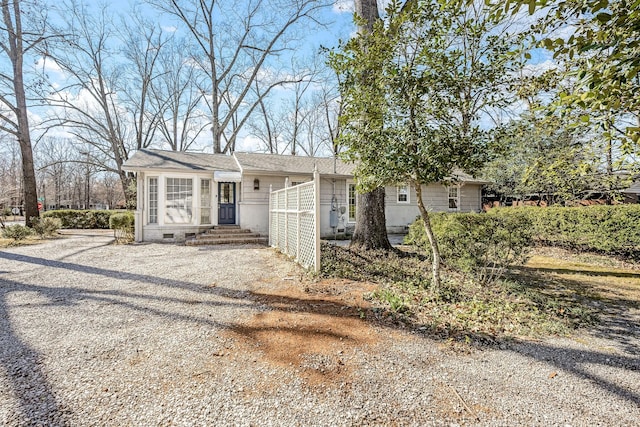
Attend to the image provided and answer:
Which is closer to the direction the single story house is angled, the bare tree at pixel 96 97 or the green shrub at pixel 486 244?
the green shrub

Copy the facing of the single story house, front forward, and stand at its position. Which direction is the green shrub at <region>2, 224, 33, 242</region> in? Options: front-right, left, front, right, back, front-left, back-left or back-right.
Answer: right

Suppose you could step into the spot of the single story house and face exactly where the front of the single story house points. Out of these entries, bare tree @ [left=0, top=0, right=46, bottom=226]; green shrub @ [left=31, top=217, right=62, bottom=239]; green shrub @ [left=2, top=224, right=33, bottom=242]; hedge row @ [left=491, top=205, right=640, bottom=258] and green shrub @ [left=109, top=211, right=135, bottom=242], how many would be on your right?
4

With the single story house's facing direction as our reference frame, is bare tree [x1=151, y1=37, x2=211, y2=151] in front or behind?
behind

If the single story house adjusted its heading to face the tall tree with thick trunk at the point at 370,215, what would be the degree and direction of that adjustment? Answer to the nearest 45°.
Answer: approximately 45° to its left

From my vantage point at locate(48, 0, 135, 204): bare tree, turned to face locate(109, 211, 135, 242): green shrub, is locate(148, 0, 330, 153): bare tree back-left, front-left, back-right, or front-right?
front-left

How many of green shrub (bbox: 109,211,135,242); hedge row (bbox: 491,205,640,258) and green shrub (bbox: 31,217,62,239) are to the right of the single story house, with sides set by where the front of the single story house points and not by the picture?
2

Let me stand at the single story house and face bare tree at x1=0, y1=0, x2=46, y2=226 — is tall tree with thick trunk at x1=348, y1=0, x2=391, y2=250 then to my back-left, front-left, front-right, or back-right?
back-left

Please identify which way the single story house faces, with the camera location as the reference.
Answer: facing the viewer

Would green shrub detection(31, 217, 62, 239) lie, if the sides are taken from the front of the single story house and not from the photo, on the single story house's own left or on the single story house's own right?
on the single story house's own right

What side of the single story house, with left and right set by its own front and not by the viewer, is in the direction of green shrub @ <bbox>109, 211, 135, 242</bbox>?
right

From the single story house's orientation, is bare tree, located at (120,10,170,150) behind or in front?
behind
